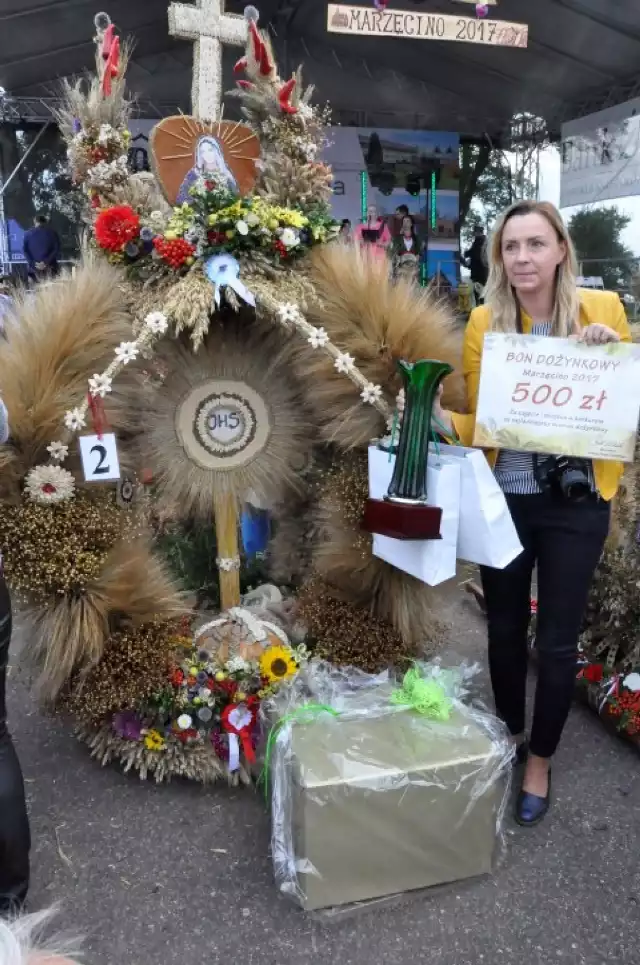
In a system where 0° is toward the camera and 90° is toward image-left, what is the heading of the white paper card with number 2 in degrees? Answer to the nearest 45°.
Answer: approximately 0°

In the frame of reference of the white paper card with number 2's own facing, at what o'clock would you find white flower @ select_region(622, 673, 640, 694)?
The white flower is roughly at 9 o'clock from the white paper card with number 2.

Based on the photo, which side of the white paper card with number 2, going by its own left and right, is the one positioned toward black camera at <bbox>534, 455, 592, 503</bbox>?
left

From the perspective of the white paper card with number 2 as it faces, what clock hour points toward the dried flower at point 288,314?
The dried flower is roughly at 9 o'clock from the white paper card with number 2.

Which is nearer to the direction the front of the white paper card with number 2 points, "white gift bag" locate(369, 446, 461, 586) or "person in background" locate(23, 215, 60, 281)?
the white gift bag

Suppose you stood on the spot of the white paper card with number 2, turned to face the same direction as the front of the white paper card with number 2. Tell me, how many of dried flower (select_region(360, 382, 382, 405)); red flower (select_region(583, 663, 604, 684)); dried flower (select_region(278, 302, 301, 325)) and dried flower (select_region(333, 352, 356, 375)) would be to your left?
4

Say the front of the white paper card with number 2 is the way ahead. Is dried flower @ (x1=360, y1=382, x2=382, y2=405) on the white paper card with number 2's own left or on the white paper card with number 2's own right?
on the white paper card with number 2's own left

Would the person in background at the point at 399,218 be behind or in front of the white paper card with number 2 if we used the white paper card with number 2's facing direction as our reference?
behind

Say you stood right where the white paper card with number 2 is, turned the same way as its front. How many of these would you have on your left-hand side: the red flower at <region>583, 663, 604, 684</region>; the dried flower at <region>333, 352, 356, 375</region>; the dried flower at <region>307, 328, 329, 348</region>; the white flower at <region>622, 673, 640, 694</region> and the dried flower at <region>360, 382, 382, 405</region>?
5

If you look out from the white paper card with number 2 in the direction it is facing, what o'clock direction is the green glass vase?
The green glass vase is roughly at 10 o'clock from the white paper card with number 2.
